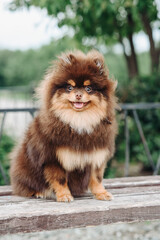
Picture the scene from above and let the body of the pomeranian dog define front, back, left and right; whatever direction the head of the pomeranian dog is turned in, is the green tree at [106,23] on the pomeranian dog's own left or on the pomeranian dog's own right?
on the pomeranian dog's own left
